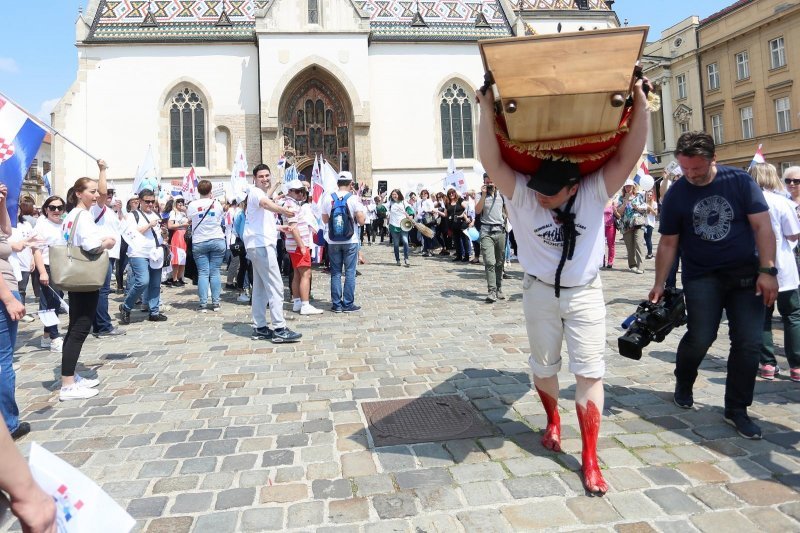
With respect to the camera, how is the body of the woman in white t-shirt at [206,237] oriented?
away from the camera

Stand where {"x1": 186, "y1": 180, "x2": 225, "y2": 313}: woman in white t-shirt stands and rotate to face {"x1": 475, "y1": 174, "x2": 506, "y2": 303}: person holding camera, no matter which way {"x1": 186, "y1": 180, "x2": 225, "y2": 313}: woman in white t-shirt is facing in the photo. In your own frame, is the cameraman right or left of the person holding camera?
right

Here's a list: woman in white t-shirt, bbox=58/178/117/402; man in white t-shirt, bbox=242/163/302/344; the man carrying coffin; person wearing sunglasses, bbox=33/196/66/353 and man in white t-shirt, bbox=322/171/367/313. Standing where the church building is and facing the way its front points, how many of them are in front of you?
5

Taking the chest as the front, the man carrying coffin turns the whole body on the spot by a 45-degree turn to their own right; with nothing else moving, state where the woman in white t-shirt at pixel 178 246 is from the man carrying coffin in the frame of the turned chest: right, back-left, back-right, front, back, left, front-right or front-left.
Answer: right

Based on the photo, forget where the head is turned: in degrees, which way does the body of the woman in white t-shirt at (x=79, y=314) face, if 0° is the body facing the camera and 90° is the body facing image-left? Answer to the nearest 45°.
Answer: approximately 270°

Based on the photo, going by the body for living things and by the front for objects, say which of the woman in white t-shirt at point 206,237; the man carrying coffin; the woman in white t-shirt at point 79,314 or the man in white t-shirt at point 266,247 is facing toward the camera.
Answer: the man carrying coffin

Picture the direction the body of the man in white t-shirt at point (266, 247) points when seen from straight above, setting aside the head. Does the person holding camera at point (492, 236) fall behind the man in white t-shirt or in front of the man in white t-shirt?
in front

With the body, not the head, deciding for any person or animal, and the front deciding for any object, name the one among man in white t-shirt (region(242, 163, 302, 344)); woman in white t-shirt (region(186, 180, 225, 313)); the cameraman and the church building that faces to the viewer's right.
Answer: the man in white t-shirt

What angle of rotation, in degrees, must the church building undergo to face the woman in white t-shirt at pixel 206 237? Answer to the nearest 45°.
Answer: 0° — it already faces them

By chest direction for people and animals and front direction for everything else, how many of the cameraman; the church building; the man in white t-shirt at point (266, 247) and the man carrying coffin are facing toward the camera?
3

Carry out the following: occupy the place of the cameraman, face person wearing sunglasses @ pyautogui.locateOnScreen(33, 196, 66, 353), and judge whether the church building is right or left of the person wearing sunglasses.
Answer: right

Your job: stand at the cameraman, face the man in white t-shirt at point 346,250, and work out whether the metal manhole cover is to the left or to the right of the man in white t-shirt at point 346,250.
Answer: left

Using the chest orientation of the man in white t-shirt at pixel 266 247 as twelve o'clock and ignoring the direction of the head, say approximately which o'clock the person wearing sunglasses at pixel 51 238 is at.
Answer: The person wearing sunglasses is roughly at 7 o'clock from the man in white t-shirt.
